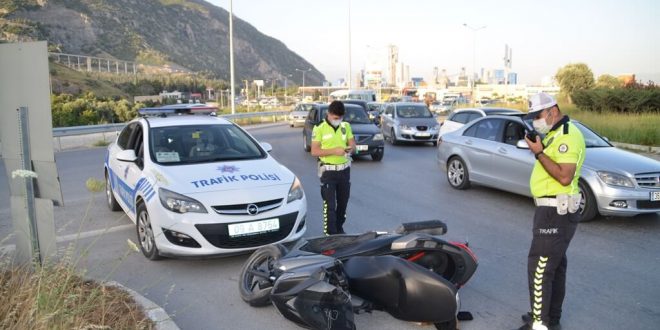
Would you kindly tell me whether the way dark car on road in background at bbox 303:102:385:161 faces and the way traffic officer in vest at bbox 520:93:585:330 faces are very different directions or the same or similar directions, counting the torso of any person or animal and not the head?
very different directions

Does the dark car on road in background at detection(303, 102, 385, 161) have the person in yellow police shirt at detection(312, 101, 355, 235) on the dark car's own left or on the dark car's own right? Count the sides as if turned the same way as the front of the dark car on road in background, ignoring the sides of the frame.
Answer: on the dark car's own right

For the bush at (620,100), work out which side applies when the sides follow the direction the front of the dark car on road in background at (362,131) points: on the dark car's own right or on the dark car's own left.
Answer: on the dark car's own left

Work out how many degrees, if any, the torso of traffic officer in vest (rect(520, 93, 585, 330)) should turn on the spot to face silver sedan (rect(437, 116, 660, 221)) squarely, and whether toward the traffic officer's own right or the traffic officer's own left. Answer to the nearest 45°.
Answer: approximately 90° to the traffic officer's own right

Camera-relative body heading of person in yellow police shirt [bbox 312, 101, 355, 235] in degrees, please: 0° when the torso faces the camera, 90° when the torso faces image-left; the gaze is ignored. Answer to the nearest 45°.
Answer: approximately 315°

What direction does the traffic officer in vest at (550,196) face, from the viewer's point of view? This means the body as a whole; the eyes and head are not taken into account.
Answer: to the viewer's left

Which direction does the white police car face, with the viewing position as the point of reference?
facing the viewer and to the right of the viewer

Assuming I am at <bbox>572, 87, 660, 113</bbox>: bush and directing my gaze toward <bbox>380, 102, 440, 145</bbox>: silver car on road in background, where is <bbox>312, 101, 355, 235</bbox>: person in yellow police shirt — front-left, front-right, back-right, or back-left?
front-left

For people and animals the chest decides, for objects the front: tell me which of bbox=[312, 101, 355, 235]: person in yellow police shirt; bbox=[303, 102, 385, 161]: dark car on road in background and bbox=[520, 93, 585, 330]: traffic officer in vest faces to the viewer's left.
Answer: bbox=[520, 93, 585, 330]: traffic officer in vest

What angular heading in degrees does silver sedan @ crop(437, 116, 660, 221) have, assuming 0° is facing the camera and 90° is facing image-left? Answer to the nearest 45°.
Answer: approximately 315°

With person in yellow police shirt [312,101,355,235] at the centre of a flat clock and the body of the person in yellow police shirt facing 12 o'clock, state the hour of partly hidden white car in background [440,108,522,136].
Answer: The partly hidden white car in background is roughly at 8 o'clock from the person in yellow police shirt.

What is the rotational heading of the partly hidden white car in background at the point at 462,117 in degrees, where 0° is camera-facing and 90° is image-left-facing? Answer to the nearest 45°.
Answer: approximately 315°

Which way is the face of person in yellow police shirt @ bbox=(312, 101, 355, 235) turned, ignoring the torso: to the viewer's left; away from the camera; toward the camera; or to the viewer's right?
toward the camera

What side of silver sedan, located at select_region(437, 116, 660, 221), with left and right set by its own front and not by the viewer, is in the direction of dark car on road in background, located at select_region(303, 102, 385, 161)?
back

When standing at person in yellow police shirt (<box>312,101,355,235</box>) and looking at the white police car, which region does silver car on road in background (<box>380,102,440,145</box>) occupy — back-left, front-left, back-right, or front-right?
back-right

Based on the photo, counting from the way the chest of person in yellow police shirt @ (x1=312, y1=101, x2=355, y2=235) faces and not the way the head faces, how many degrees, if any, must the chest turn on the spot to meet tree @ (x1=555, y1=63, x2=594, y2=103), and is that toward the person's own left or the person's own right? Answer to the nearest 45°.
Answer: approximately 90° to the person's own left
